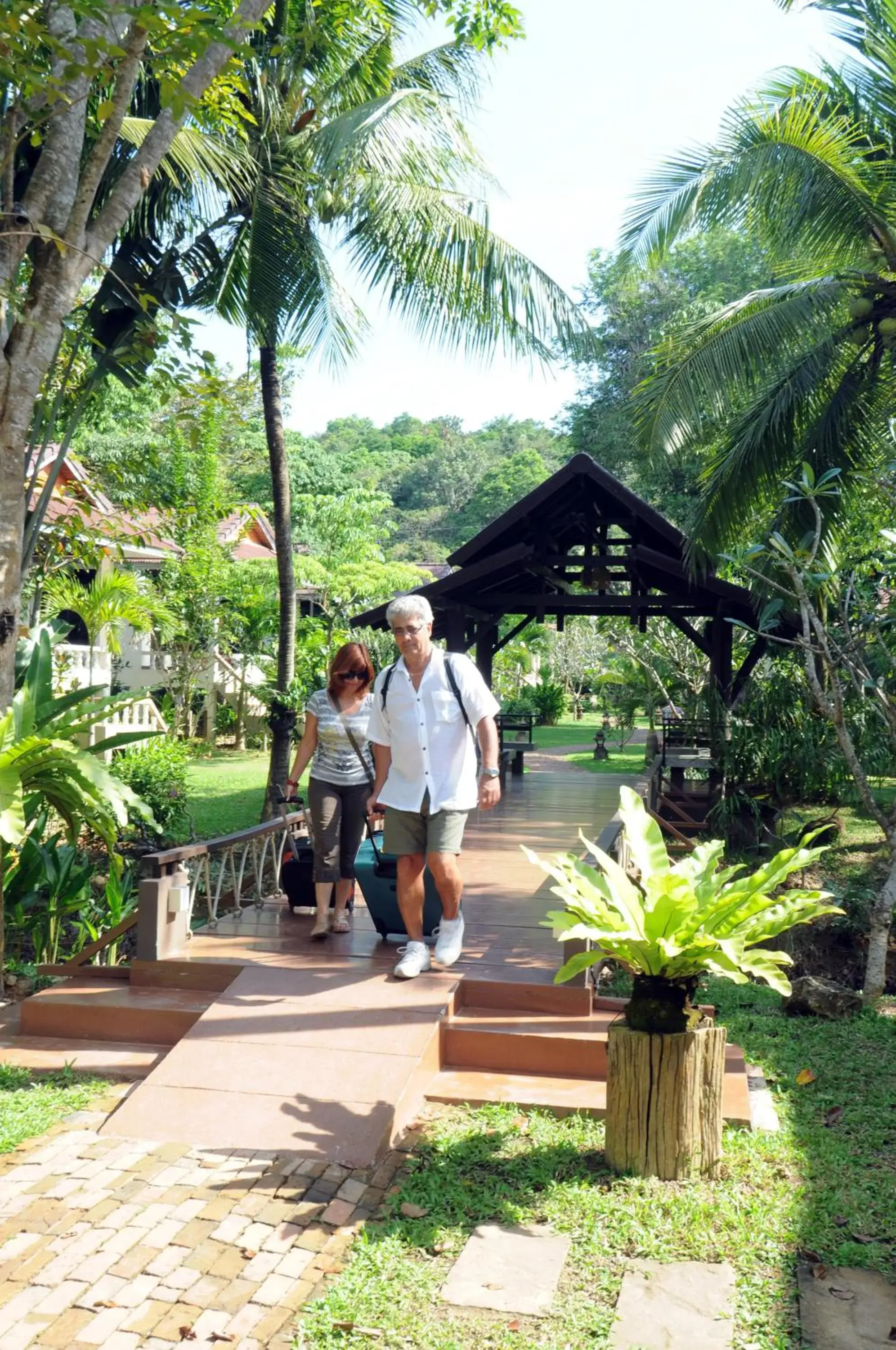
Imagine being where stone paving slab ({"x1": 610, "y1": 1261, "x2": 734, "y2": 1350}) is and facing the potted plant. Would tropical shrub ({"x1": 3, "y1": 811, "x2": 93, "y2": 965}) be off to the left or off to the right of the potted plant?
left

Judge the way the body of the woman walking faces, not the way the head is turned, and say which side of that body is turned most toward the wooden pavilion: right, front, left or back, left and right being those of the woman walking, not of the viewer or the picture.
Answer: back

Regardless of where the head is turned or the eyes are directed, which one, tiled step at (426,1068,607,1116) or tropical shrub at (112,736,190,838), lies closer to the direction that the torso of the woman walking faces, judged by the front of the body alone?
the tiled step

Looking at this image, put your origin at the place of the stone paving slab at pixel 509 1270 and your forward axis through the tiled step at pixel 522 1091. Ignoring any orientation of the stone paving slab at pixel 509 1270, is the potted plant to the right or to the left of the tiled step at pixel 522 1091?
right

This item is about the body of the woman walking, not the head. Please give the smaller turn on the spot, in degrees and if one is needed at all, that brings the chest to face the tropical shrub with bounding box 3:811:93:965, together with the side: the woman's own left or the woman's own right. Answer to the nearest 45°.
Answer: approximately 135° to the woman's own right

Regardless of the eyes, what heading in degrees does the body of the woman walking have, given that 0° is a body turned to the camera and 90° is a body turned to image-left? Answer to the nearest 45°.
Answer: approximately 0°

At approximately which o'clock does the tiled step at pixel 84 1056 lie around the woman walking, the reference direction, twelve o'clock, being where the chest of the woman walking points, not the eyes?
The tiled step is roughly at 2 o'clock from the woman walking.

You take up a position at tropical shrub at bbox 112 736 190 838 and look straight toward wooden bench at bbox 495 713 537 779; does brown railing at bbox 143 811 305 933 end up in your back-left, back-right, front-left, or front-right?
back-right

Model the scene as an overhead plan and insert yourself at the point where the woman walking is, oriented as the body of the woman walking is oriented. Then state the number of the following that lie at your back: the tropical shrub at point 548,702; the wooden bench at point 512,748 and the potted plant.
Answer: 2

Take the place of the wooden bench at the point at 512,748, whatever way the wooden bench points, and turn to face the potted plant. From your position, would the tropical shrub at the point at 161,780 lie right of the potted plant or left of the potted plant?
right
